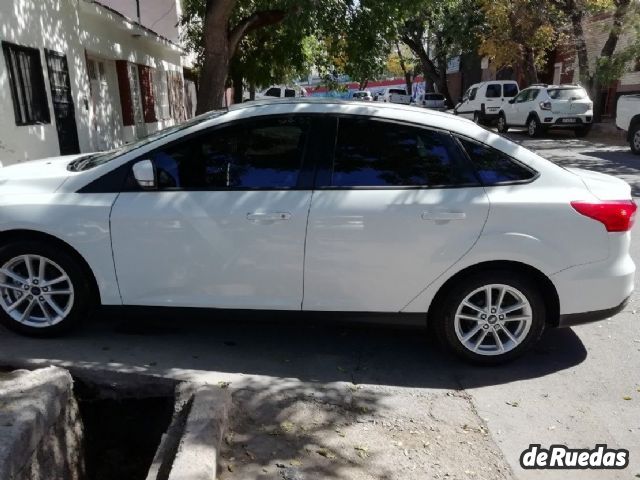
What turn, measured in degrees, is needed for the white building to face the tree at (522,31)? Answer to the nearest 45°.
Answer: approximately 90° to its left

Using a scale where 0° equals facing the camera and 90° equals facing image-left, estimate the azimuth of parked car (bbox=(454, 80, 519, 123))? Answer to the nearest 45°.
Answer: approximately 135°

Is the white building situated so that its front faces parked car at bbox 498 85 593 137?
no

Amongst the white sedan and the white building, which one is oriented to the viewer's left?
the white sedan

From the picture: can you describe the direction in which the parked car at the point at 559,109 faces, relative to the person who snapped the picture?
facing away from the viewer and to the left of the viewer

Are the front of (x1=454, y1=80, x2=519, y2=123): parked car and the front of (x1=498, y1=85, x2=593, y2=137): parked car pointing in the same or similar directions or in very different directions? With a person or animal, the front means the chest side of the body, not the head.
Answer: same or similar directions

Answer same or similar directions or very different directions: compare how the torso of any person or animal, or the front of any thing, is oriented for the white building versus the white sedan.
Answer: very different directions

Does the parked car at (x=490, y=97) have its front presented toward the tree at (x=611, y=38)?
no

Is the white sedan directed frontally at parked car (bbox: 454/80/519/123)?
no

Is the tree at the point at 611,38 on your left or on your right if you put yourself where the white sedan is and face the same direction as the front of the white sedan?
on your right

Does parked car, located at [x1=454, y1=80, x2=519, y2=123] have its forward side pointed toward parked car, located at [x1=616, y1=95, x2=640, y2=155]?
no

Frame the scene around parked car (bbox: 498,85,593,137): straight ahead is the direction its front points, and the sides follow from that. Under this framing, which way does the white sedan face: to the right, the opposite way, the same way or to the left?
to the left

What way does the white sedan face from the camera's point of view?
to the viewer's left

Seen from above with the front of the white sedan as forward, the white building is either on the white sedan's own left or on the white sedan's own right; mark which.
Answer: on the white sedan's own right

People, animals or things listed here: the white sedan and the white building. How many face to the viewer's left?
1

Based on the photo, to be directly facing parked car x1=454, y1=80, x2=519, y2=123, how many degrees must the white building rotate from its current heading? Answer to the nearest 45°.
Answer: approximately 90° to its left
